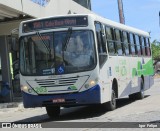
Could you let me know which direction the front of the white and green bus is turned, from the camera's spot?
facing the viewer and to the left of the viewer

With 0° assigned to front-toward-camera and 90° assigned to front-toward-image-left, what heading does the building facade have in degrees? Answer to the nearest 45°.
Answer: approximately 315°

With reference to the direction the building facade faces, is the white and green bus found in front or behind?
in front

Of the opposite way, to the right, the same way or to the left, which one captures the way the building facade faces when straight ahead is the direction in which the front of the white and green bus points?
to the left

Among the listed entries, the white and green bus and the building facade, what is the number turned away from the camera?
0

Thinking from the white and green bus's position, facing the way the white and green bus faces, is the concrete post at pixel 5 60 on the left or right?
on its right
